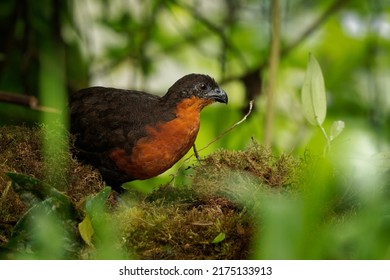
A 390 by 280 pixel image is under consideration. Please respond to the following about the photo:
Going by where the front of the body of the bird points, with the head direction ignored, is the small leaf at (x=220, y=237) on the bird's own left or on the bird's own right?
on the bird's own right

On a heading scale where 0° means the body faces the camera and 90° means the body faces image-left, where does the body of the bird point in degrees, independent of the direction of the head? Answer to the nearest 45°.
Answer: approximately 270°

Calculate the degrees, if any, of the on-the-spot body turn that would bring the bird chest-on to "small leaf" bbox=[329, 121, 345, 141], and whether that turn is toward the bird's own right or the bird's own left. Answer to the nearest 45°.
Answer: approximately 45° to the bird's own right
